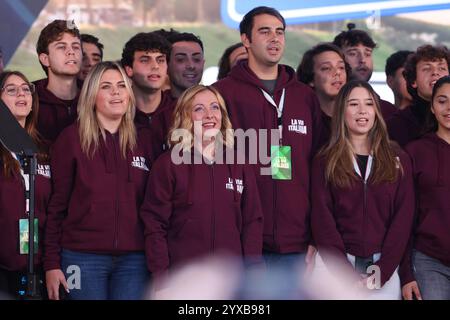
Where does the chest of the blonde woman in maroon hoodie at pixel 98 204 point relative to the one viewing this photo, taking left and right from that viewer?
facing the viewer and to the right of the viewer

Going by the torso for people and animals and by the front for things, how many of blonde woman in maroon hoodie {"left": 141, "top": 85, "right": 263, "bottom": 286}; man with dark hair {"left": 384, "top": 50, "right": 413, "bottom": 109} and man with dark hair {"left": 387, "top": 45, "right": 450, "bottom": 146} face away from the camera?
0

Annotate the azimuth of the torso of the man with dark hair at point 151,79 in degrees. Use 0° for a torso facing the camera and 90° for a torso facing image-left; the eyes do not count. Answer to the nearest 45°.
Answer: approximately 315°

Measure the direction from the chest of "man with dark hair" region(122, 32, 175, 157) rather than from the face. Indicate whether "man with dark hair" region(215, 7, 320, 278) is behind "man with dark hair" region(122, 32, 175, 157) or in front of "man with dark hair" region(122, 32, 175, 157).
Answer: in front

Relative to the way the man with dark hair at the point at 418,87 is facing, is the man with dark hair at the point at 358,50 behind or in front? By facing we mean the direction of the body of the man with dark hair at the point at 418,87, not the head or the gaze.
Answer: behind

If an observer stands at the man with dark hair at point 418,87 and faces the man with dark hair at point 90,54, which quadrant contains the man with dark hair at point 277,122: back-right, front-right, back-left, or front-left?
front-left

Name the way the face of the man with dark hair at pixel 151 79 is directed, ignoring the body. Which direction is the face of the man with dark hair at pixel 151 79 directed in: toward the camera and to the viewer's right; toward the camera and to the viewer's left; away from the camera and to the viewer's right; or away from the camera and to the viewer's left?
toward the camera and to the viewer's right

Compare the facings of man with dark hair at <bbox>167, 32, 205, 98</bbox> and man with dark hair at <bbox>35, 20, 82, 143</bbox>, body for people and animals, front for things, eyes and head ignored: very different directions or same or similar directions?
same or similar directions

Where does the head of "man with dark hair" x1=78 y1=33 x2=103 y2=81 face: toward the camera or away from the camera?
toward the camera

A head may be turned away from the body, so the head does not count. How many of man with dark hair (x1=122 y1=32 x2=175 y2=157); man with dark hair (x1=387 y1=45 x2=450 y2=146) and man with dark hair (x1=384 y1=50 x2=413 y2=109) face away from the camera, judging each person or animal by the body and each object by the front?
0

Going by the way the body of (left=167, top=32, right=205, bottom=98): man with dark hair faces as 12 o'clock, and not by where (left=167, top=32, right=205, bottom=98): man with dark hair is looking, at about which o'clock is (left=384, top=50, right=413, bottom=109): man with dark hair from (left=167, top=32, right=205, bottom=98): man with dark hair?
(left=384, top=50, right=413, bottom=109): man with dark hair is roughly at 10 o'clock from (left=167, top=32, right=205, bottom=98): man with dark hair.

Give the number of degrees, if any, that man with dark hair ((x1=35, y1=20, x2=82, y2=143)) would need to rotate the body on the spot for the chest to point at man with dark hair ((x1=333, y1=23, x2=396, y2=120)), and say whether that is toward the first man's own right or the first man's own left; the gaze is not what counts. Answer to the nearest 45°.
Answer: approximately 45° to the first man's own left
